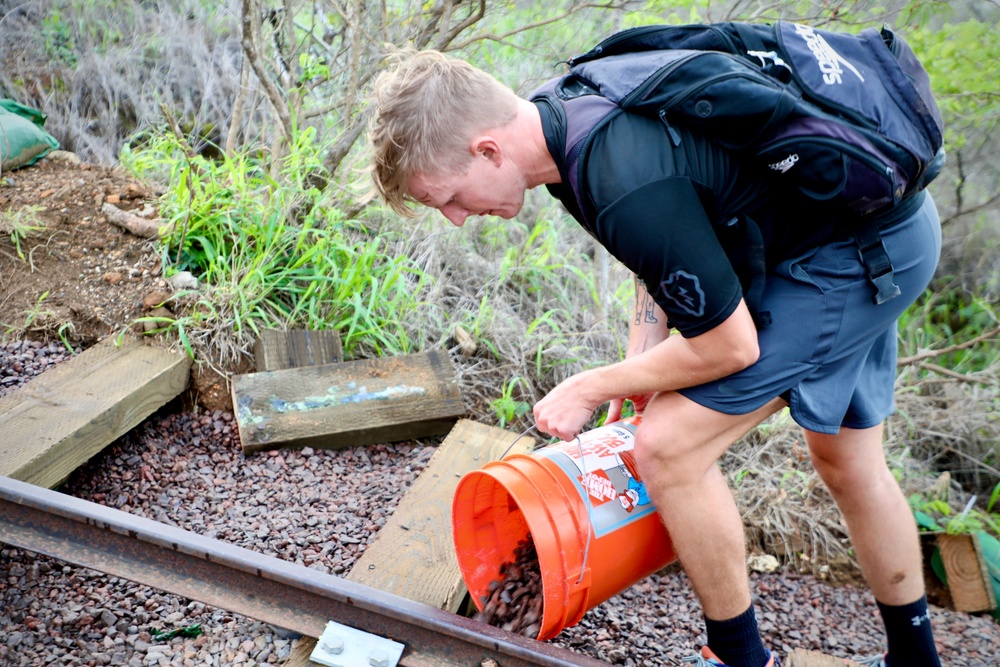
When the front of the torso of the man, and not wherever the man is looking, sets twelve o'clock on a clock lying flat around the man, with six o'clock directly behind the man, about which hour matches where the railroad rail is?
The railroad rail is roughly at 11 o'clock from the man.

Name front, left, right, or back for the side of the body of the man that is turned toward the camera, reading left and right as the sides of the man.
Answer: left
